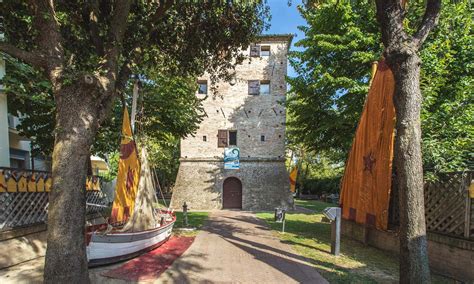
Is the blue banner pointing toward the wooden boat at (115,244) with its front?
yes

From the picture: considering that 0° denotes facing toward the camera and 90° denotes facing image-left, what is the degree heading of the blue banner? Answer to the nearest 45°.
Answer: approximately 0°
